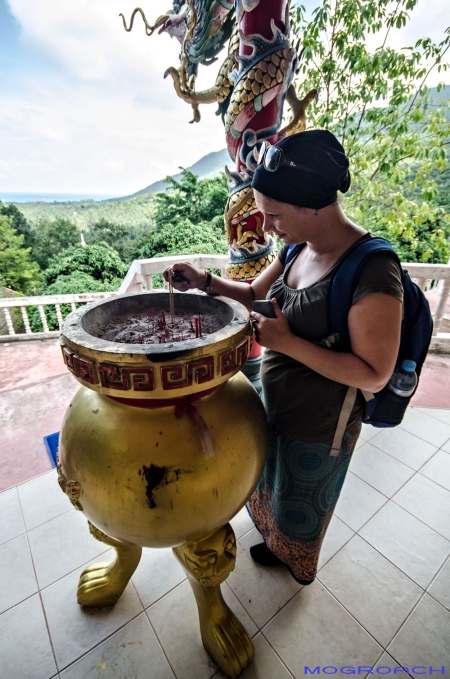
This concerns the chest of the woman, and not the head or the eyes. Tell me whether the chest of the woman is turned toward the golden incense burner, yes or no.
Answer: yes

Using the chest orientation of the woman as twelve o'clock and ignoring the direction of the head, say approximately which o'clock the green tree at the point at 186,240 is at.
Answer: The green tree is roughly at 4 o'clock from the woman.

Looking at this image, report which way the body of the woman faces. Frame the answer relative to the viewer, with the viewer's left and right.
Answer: facing the viewer and to the left of the viewer

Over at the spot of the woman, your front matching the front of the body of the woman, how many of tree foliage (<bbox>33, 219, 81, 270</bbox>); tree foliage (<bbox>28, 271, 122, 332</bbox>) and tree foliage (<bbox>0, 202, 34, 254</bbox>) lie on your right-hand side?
3

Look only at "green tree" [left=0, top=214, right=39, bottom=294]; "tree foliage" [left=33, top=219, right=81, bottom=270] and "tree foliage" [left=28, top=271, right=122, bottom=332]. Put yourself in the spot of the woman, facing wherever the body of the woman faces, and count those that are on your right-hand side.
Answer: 3

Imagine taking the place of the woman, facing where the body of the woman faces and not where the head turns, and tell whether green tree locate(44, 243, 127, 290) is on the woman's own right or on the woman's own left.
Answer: on the woman's own right

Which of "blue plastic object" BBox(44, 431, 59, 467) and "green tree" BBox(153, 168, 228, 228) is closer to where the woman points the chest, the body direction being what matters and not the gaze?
the blue plastic object

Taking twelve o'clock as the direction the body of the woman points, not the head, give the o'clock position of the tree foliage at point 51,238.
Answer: The tree foliage is roughly at 3 o'clock from the woman.

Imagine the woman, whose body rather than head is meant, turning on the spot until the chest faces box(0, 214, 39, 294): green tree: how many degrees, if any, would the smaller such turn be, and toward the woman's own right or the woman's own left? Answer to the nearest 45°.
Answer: approximately 90° to the woman's own right

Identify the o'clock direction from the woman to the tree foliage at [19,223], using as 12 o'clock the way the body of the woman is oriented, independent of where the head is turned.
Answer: The tree foliage is roughly at 3 o'clock from the woman.

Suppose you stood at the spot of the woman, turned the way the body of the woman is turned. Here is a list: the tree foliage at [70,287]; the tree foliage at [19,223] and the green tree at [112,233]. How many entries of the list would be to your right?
3
